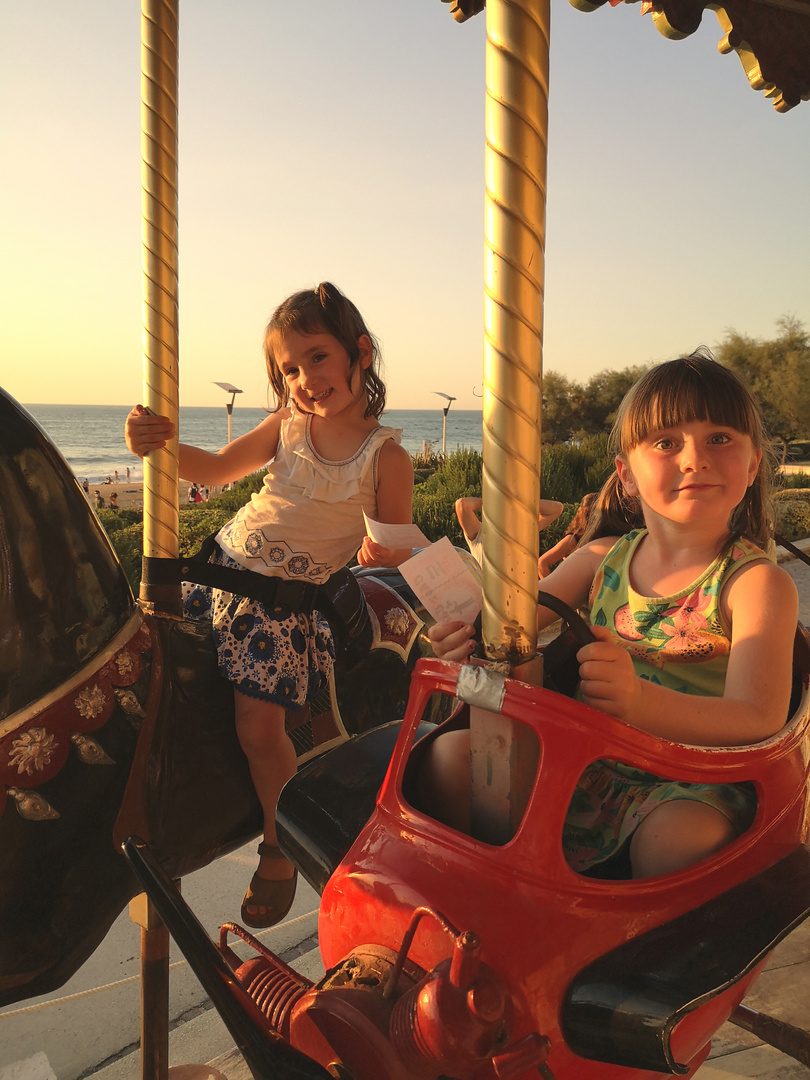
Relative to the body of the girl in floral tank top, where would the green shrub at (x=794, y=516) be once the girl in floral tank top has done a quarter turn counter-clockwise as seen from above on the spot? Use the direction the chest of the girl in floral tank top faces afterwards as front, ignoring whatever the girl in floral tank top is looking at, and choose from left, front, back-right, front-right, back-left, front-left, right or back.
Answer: back-left

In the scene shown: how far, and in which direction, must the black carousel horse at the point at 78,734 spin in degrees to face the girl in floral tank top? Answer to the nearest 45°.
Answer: approximately 135° to its left

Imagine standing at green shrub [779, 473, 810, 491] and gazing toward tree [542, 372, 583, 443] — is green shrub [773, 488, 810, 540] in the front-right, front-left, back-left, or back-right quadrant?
back-left

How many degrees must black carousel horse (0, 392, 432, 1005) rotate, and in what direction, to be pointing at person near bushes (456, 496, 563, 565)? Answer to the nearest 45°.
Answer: approximately 180°

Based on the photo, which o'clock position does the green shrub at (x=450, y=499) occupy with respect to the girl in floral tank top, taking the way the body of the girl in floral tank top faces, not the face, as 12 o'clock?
The green shrub is roughly at 4 o'clock from the girl in floral tank top.

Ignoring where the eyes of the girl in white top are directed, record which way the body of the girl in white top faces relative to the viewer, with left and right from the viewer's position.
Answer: facing the viewer and to the left of the viewer

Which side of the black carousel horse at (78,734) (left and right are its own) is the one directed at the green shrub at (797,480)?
back

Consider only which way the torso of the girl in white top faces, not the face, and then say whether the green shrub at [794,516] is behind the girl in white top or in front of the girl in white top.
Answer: behind

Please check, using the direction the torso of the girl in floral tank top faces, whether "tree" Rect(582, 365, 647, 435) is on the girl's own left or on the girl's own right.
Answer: on the girl's own right

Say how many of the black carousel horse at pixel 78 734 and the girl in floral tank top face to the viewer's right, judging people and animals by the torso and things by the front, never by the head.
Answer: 0

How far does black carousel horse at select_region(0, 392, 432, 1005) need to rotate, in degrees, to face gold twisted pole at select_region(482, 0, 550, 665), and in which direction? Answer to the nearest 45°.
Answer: approximately 90° to its left

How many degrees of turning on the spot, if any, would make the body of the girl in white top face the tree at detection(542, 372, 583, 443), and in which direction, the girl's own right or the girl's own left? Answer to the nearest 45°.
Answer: approximately 135° to the girl's own right

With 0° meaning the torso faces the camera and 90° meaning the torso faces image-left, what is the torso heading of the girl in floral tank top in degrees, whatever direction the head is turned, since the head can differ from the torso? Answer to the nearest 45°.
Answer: approximately 45°
